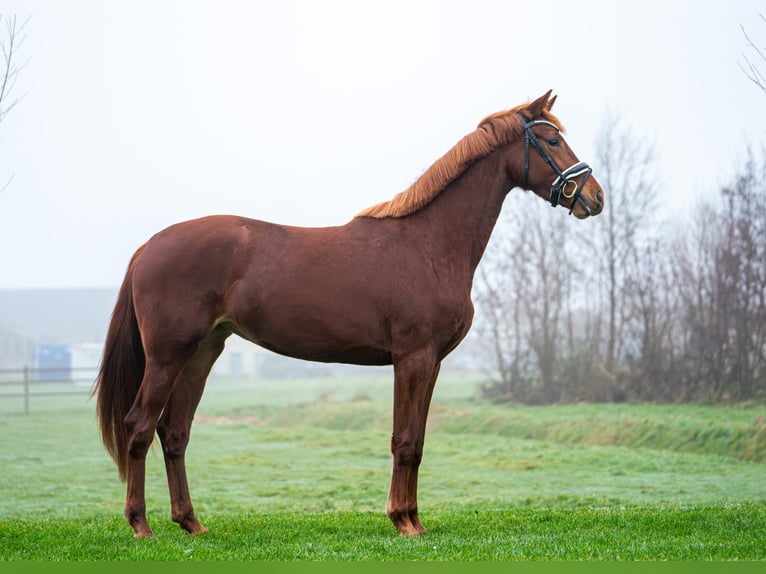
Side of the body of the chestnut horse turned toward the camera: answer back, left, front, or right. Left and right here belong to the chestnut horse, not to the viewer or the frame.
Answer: right

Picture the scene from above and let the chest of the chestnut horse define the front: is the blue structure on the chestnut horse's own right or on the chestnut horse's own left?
on the chestnut horse's own left
